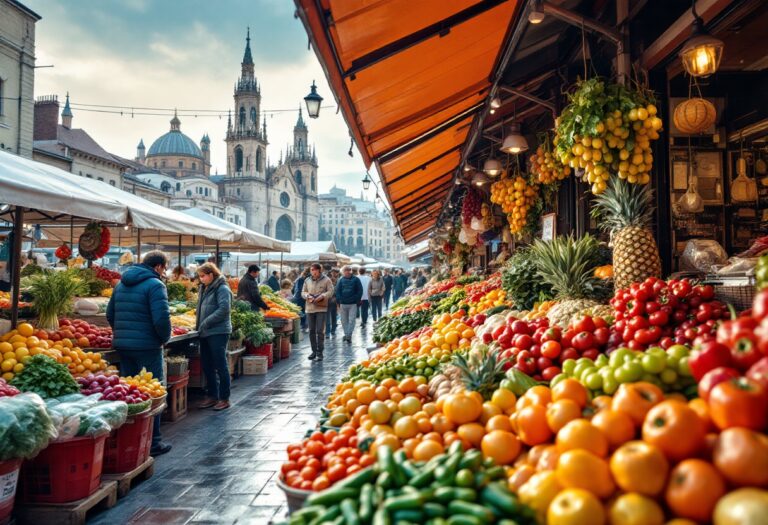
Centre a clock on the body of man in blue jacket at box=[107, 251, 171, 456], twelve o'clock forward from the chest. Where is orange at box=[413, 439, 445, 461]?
The orange is roughly at 4 o'clock from the man in blue jacket.

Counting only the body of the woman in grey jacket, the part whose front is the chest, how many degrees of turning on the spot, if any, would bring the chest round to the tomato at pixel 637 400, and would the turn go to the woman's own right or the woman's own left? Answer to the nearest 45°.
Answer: approximately 90° to the woman's own left

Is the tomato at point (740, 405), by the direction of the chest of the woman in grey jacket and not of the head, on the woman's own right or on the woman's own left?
on the woman's own left

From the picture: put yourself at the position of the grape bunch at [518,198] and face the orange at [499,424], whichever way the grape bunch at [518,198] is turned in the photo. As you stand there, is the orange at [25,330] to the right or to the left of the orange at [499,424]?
right

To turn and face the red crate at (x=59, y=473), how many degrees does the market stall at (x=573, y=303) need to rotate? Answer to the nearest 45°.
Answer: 0° — it already faces it

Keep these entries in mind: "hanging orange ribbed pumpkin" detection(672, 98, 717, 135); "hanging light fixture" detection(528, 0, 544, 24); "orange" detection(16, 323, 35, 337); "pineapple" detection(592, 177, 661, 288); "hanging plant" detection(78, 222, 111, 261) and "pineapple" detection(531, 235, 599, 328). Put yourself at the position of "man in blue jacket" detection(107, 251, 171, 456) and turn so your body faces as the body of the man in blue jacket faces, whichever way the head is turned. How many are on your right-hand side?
4

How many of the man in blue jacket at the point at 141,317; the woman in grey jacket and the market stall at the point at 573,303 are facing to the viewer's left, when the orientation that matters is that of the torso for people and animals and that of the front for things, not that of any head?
2

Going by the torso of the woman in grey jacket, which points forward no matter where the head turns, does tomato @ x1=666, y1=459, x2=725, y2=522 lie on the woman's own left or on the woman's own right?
on the woman's own left

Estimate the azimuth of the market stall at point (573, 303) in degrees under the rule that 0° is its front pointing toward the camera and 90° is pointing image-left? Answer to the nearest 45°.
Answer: approximately 90°

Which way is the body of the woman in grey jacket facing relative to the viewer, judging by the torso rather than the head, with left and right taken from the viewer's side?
facing to the left of the viewer

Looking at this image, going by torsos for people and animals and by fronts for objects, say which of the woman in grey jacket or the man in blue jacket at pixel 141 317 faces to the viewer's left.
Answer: the woman in grey jacket

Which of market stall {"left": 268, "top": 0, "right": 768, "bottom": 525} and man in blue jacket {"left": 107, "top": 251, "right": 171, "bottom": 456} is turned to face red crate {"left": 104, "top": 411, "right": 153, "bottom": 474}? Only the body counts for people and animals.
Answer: the market stall

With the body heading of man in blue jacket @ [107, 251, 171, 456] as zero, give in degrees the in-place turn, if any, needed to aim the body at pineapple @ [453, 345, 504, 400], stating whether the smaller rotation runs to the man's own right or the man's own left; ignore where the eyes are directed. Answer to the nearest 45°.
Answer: approximately 90° to the man's own right

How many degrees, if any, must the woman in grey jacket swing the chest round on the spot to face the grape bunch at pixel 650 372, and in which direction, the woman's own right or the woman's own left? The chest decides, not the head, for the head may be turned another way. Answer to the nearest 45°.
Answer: approximately 90° to the woman's own left
